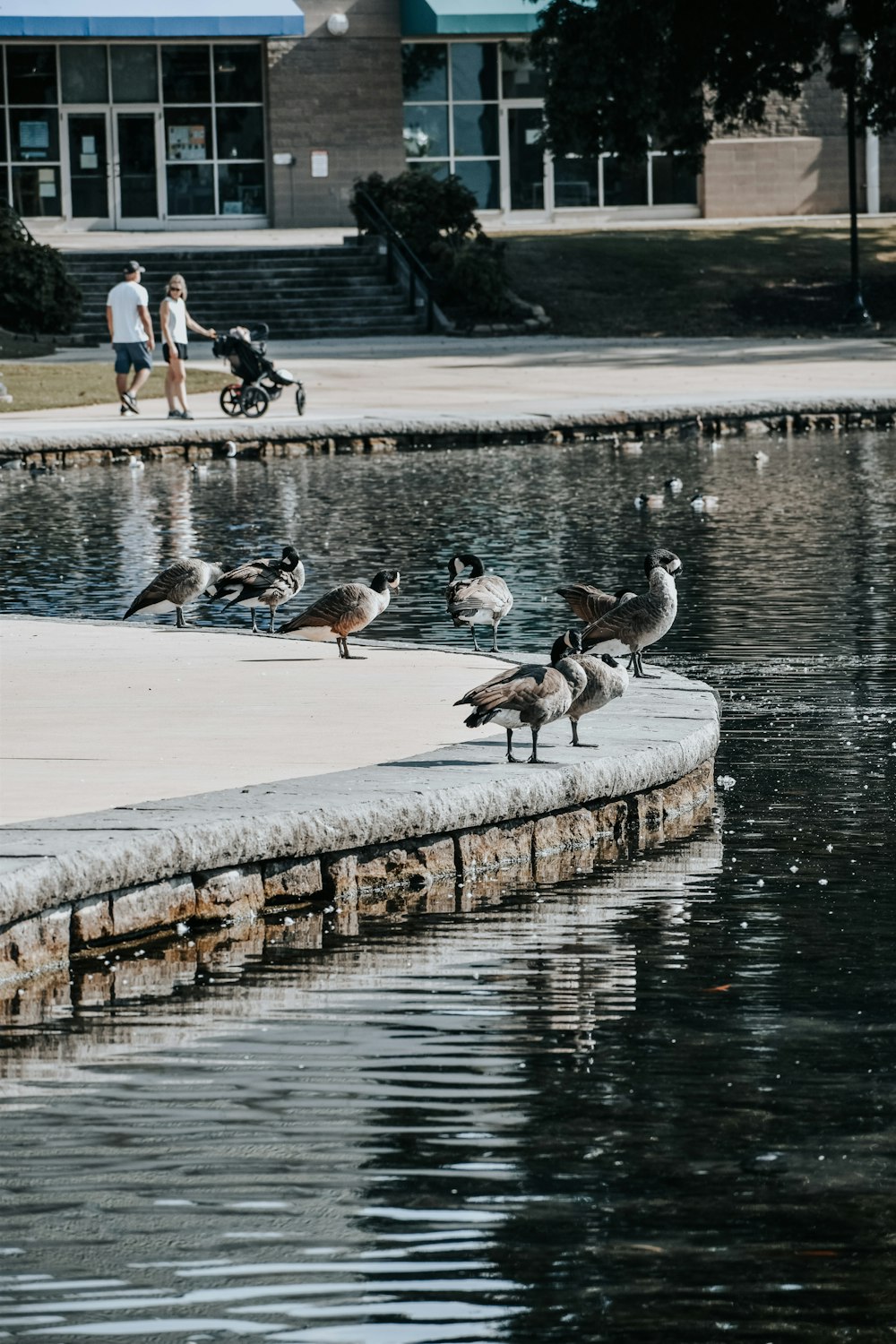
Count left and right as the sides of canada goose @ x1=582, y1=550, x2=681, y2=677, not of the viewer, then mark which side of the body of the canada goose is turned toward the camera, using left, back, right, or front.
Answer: right

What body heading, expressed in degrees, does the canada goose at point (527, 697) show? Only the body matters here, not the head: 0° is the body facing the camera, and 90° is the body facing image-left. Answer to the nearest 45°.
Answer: approximately 270°

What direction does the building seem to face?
toward the camera

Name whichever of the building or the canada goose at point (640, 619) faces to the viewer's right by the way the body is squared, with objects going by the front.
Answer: the canada goose

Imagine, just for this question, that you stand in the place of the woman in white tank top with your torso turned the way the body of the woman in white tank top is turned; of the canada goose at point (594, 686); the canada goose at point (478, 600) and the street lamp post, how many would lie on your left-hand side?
1

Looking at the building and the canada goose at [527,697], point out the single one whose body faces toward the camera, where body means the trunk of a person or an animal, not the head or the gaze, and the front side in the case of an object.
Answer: the building

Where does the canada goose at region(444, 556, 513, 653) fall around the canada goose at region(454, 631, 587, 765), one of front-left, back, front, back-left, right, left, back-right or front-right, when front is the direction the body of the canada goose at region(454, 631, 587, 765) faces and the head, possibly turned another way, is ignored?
left

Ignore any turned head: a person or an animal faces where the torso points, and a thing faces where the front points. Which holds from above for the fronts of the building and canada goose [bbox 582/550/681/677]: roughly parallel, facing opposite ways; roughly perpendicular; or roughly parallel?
roughly perpendicular

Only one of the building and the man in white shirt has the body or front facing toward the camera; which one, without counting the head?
the building

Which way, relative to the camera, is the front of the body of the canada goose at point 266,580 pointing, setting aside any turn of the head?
to the viewer's right

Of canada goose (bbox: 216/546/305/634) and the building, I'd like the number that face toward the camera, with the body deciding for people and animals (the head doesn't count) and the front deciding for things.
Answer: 1

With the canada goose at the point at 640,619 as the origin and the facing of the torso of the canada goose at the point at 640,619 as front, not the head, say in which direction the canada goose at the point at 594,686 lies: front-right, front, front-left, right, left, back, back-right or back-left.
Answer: right

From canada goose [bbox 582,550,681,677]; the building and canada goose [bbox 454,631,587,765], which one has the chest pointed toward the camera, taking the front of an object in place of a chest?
the building

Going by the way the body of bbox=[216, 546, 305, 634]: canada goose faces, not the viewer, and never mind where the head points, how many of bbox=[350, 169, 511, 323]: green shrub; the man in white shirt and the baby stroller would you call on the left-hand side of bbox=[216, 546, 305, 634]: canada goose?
3

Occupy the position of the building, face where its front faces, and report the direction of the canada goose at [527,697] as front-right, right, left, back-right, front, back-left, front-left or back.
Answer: front

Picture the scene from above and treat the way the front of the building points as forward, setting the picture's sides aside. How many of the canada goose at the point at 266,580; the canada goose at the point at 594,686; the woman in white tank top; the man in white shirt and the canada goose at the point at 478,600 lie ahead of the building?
5
